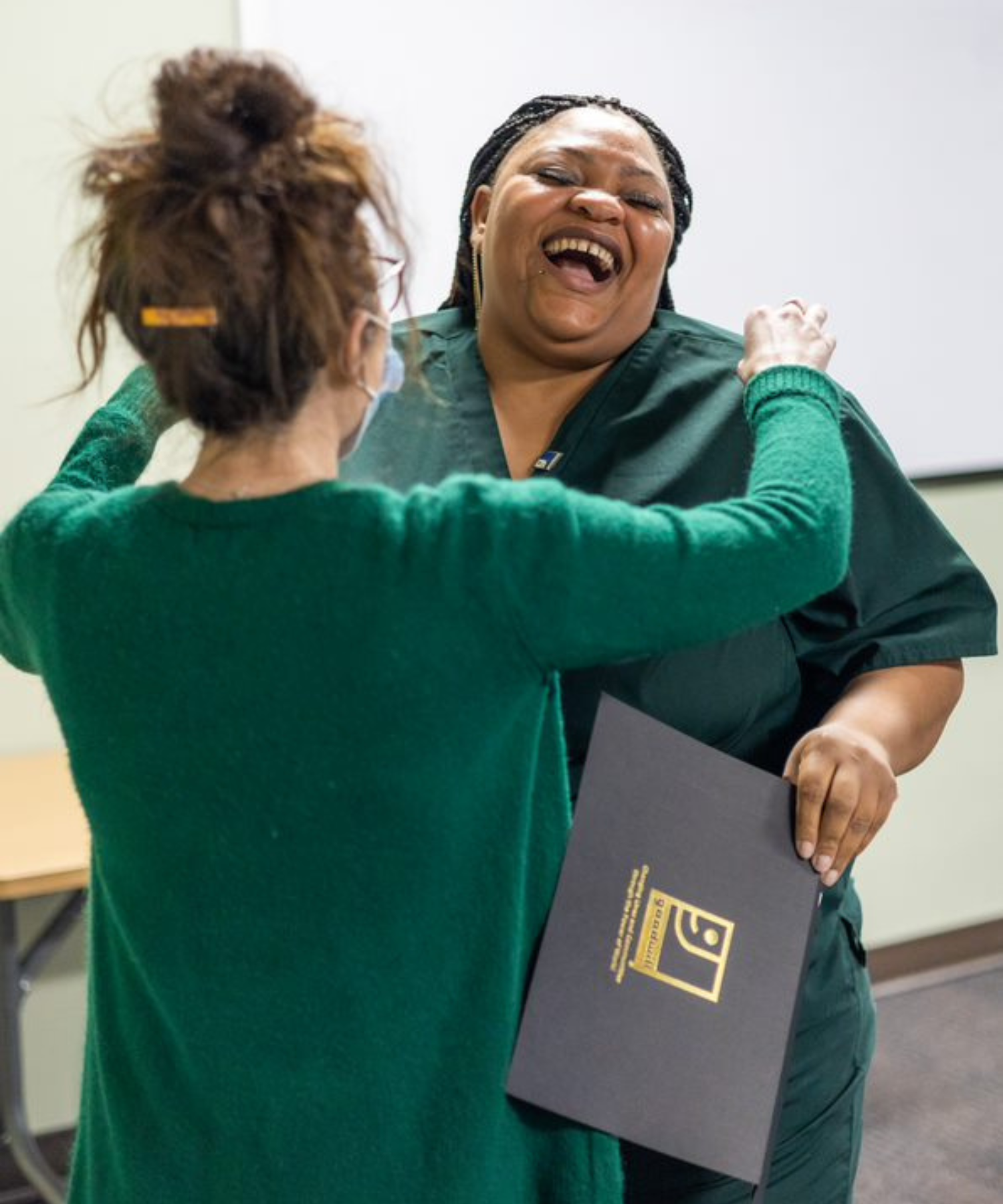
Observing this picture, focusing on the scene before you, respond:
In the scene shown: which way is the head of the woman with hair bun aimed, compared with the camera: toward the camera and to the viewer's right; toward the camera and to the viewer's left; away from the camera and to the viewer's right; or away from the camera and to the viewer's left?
away from the camera and to the viewer's right

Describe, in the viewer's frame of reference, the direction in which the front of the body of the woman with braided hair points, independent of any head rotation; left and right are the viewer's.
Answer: facing the viewer and to the left of the viewer
